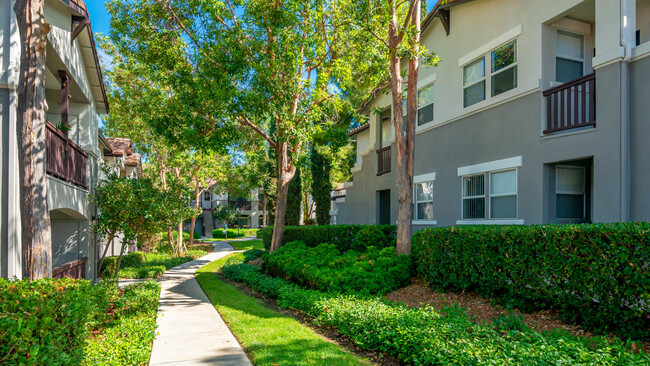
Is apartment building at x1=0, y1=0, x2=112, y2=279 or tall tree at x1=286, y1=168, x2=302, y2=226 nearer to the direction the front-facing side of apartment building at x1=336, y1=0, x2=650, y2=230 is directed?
the apartment building

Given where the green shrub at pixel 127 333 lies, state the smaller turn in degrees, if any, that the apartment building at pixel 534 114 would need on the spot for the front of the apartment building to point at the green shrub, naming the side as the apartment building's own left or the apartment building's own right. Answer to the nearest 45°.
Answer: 0° — it already faces it

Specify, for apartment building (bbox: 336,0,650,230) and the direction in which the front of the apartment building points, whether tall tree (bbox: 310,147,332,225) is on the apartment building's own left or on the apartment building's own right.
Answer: on the apartment building's own right

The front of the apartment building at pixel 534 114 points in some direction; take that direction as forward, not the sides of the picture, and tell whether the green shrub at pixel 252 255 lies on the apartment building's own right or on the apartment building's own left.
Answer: on the apartment building's own right

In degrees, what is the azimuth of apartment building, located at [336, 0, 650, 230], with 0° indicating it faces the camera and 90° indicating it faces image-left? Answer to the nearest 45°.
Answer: approximately 45°
